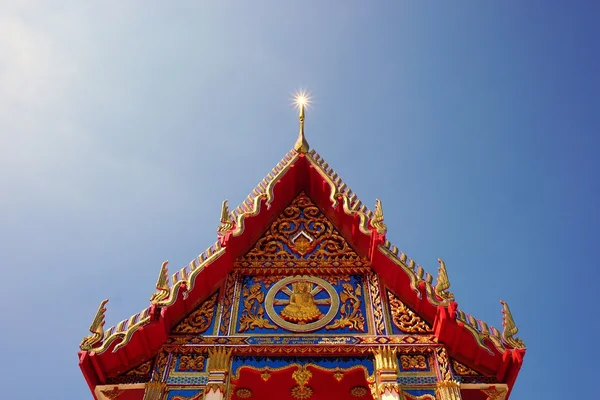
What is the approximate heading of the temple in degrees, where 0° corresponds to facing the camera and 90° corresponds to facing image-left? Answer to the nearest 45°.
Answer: approximately 0°
